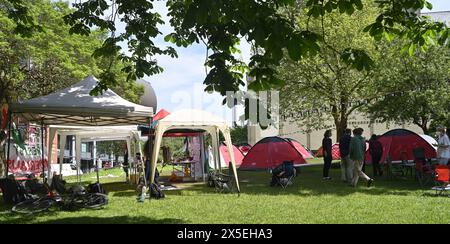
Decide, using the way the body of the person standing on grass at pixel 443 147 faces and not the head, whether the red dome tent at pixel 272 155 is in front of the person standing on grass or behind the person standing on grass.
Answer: in front

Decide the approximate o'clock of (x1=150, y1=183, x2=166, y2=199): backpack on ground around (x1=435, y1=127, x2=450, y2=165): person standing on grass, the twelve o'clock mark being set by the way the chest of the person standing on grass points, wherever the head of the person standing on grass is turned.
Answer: The backpack on ground is roughly at 11 o'clock from the person standing on grass.

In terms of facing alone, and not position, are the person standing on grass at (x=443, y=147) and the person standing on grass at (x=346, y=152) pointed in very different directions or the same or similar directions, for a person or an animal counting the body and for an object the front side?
very different directions

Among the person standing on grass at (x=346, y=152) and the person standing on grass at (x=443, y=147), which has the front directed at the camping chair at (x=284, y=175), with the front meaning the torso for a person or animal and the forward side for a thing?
the person standing on grass at (x=443, y=147)

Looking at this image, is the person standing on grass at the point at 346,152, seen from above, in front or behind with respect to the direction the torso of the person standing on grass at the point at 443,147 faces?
in front

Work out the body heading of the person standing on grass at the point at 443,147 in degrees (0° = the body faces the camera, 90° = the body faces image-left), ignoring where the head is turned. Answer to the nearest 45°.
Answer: approximately 90°

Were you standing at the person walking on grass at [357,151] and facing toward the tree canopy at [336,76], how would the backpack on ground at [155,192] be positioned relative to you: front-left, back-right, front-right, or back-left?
back-left

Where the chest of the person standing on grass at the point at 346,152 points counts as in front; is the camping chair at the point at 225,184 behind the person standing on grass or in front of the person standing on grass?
behind
